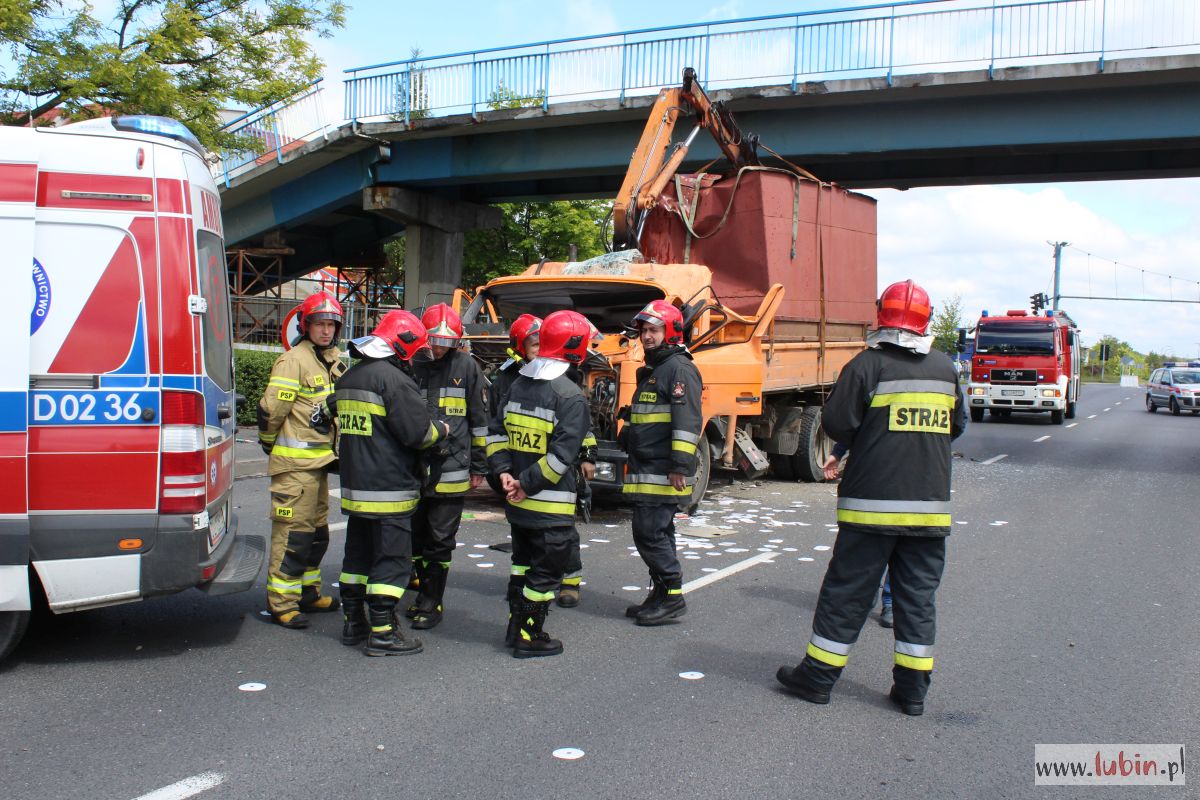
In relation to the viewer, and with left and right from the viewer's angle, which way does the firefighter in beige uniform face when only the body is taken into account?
facing the viewer and to the right of the viewer

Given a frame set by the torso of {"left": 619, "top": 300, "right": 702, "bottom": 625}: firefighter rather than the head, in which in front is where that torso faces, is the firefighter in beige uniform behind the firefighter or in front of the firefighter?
in front

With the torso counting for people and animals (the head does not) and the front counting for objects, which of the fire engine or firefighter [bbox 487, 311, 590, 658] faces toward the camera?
the fire engine

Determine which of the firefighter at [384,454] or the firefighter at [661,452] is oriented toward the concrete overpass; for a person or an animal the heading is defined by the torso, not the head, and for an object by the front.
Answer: the firefighter at [384,454]

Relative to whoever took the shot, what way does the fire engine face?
facing the viewer

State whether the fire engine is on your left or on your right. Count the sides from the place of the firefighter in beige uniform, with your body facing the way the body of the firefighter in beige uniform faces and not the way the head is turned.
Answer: on your left

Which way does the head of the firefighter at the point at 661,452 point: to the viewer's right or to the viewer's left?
to the viewer's left

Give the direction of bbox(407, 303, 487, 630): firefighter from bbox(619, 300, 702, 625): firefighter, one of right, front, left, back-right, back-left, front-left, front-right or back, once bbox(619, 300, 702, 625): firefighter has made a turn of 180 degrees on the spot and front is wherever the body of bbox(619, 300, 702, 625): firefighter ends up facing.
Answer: back-left

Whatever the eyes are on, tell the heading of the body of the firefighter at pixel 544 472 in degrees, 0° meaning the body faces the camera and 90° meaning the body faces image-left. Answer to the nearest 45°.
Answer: approximately 225°

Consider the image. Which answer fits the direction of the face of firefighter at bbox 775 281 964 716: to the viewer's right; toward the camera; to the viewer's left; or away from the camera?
away from the camera

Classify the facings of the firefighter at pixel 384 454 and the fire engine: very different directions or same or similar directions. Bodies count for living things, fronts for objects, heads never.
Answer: very different directions

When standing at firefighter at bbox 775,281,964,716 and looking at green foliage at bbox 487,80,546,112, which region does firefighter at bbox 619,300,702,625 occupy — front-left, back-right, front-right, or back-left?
front-left

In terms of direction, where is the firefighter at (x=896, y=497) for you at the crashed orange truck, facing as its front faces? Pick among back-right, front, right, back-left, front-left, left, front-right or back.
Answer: front-left

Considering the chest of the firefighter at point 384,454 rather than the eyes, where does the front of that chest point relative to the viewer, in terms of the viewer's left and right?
facing away from the viewer and to the right of the viewer
